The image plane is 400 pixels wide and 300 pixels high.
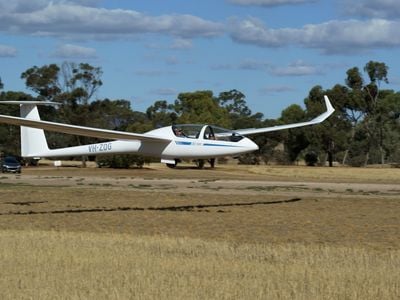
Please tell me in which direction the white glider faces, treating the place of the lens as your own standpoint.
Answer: facing the viewer and to the right of the viewer
